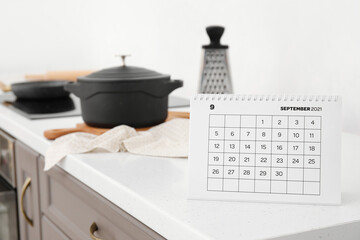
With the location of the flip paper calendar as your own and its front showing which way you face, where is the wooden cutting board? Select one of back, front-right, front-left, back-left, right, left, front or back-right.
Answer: back-right

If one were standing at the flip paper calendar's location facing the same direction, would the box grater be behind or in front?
behind

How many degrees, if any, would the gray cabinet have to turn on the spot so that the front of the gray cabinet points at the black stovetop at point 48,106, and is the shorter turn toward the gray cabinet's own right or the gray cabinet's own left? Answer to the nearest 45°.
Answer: approximately 135° to the gray cabinet's own right

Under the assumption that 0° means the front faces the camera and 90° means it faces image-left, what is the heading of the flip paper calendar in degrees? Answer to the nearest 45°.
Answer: approximately 0°

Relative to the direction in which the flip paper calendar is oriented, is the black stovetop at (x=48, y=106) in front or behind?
behind

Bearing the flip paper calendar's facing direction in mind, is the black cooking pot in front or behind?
behind

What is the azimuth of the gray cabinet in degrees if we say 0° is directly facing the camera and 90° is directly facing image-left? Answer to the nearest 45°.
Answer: approximately 45°
